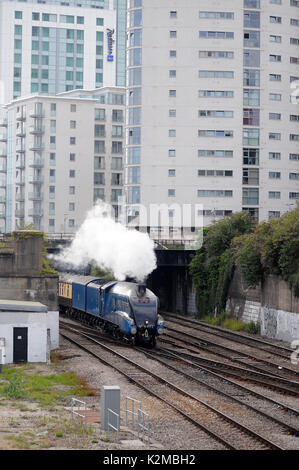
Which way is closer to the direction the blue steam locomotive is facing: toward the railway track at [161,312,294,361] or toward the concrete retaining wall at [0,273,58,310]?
the railway track

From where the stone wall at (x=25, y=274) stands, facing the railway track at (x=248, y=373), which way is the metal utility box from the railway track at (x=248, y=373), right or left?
right

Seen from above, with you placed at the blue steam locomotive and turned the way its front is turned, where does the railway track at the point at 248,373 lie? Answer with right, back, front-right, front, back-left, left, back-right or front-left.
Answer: front

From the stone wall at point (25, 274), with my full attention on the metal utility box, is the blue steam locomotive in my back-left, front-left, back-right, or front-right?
front-left

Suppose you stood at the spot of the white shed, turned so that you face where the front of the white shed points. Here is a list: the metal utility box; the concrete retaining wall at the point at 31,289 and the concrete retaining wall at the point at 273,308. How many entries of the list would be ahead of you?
1

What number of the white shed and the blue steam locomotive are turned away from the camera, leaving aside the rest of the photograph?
0

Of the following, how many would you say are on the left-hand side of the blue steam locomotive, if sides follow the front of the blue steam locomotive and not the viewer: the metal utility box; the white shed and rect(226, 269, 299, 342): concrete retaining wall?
1

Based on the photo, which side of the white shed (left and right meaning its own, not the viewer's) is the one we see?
front

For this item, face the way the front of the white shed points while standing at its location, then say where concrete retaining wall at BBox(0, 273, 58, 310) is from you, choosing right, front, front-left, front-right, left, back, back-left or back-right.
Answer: back

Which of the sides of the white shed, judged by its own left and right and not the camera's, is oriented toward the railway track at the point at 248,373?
left

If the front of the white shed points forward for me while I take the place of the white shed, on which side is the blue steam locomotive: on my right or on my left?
on my left

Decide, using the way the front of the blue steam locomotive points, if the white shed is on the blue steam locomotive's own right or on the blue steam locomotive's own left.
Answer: on the blue steam locomotive's own right

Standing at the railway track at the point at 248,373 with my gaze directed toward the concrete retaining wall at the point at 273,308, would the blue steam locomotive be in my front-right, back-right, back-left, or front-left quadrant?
front-left

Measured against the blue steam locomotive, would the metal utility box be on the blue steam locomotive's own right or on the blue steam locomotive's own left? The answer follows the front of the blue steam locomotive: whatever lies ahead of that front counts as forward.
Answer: on the blue steam locomotive's own right
